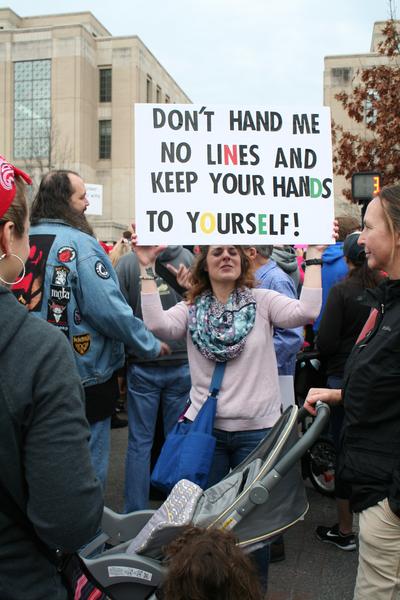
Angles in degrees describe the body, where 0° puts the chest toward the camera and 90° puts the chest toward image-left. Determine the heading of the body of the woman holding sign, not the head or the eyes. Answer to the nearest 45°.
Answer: approximately 0°

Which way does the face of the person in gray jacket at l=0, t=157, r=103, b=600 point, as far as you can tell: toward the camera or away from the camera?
away from the camera
